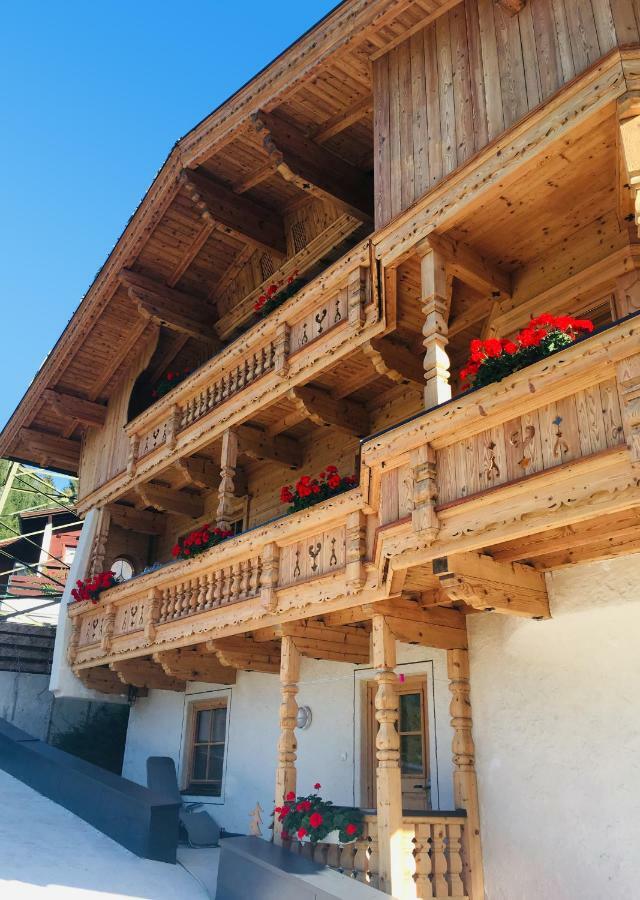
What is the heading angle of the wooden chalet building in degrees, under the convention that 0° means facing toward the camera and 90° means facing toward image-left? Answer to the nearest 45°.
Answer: approximately 45°
